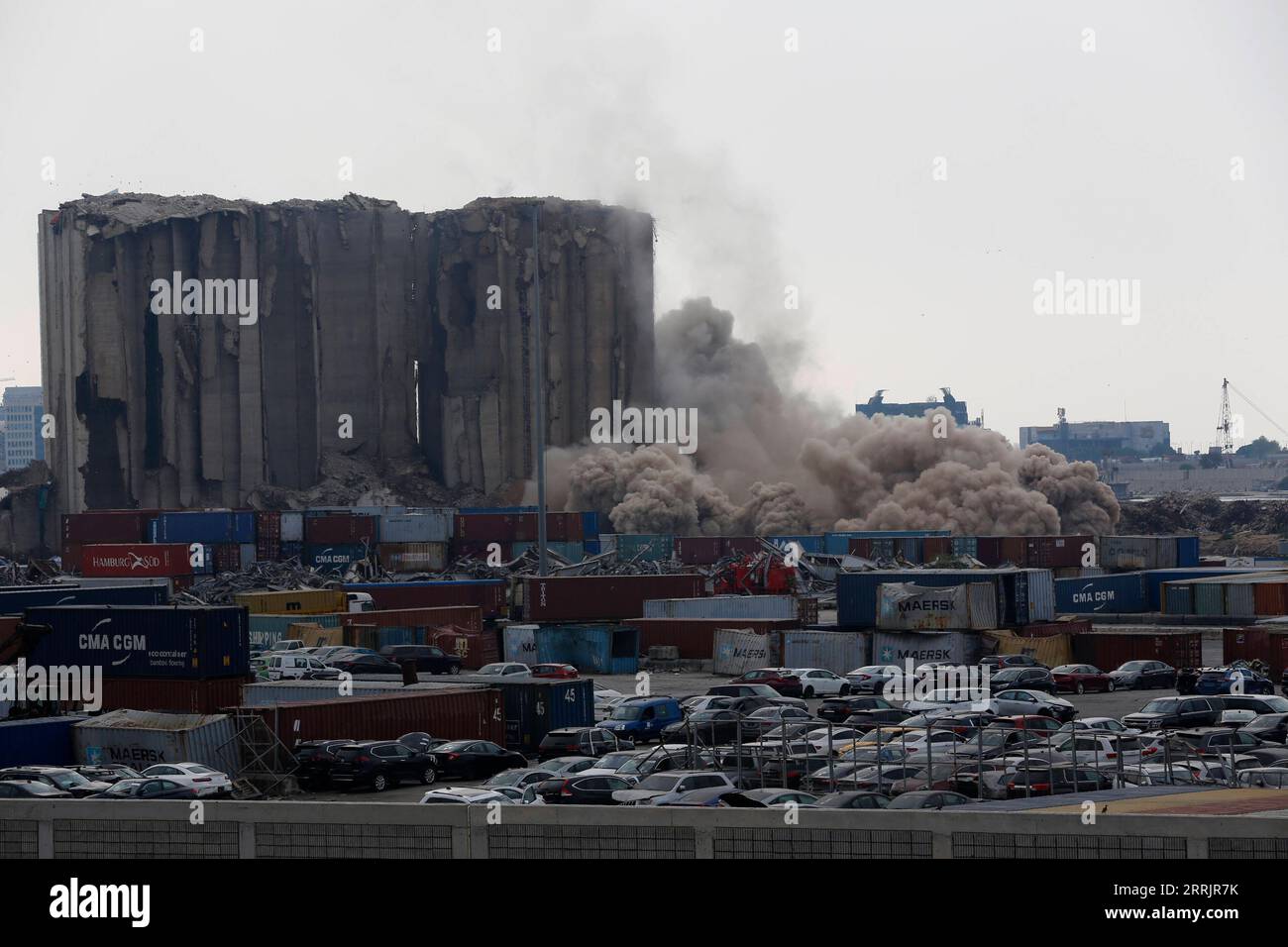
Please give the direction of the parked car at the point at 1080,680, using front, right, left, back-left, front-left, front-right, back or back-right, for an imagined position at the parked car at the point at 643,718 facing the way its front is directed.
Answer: back

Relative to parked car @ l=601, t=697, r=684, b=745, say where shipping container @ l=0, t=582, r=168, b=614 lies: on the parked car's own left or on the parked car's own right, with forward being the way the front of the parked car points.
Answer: on the parked car's own right

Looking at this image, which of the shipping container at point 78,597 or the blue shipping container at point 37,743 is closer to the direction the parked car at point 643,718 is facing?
the blue shipping container

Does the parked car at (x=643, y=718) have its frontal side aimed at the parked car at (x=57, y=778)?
yes

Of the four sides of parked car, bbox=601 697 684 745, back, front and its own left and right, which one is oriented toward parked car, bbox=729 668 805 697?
back

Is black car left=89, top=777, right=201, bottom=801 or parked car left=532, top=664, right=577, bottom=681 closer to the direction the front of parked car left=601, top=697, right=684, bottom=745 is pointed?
the black car

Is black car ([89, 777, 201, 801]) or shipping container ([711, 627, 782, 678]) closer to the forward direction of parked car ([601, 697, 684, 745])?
the black car

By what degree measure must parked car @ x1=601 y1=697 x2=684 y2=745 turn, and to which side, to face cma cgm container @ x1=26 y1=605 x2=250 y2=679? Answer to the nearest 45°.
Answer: approximately 45° to its right

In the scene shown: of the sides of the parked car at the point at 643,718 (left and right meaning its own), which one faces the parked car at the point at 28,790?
front

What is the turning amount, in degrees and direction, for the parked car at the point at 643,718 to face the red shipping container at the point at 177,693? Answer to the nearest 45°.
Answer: approximately 45° to its right

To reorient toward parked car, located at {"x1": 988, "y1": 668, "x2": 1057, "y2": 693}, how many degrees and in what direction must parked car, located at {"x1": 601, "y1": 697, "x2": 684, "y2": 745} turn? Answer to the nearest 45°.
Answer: approximately 180°

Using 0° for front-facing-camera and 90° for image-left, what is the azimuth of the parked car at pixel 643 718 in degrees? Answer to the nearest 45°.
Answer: approximately 45°

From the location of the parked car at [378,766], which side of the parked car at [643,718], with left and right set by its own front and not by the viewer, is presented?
front

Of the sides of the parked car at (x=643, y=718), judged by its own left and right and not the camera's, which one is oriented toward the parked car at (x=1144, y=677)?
back

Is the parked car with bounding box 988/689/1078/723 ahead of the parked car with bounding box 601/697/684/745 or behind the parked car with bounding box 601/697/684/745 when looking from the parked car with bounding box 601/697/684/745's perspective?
behind
